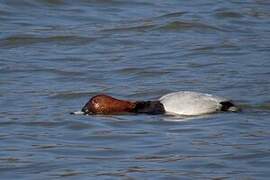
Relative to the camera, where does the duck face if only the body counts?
to the viewer's left
